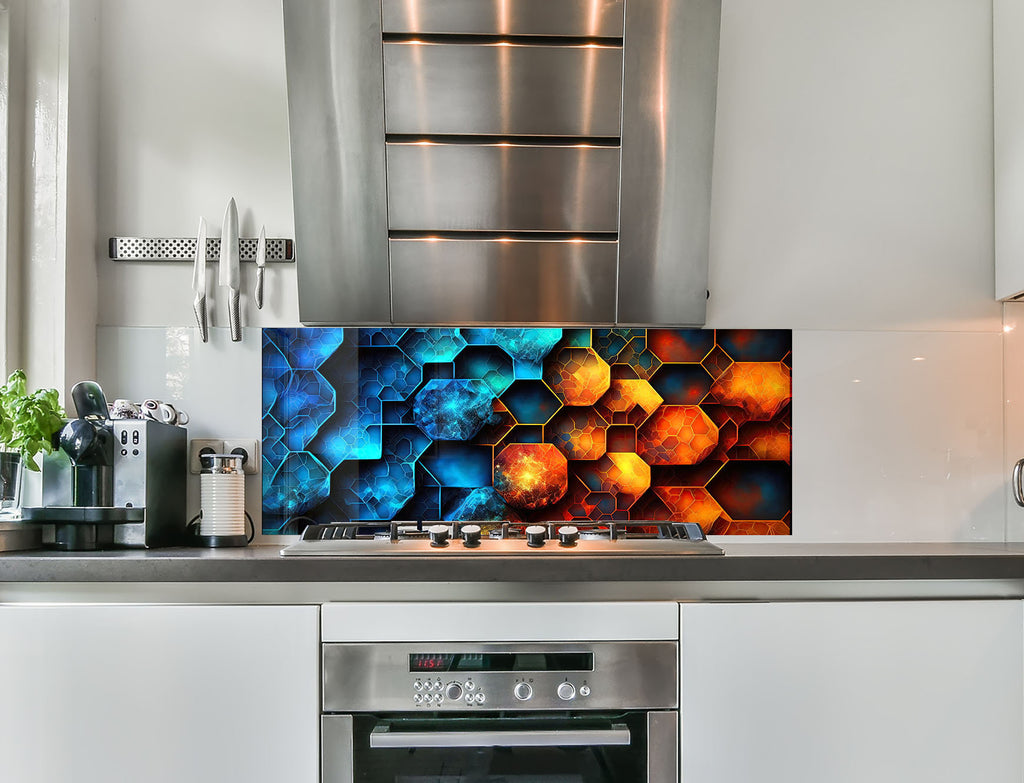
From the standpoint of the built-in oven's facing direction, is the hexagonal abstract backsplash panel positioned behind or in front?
behind

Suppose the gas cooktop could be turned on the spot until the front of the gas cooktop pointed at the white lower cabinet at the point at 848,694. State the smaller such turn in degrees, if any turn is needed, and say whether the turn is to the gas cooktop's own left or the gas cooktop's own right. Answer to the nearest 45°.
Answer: approximately 90° to the gas cooktop's own left

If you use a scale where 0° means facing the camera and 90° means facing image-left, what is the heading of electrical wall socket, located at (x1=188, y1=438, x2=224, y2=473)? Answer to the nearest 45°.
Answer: approximately 0°

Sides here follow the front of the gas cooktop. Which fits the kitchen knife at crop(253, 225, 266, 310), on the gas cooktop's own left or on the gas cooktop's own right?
on the gas cooktop's own right
